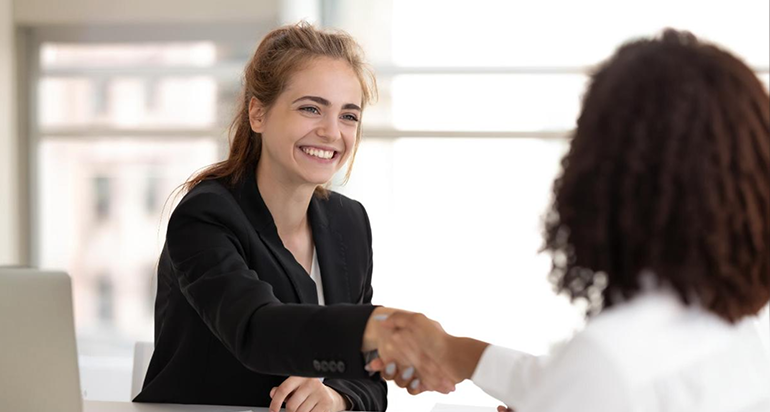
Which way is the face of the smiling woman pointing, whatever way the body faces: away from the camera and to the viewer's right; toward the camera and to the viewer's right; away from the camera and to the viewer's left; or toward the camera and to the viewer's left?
toward the camera and to the viewer's right

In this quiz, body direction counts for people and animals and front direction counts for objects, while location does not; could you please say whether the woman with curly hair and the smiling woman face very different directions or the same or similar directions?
very different directions

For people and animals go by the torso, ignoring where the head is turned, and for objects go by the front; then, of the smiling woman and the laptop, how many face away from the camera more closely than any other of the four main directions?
1

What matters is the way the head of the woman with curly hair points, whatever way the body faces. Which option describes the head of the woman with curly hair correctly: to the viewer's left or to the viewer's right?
to the viewer's left

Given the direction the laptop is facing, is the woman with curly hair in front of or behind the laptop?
behind

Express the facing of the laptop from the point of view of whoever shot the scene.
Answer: facing away from the viewer

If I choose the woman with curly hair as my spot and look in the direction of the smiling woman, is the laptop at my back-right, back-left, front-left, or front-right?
front-left

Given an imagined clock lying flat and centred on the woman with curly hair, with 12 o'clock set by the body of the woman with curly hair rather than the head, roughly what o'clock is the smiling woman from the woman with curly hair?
The smiling woman is roughly at 12 o'clock from the woman with curly hair.

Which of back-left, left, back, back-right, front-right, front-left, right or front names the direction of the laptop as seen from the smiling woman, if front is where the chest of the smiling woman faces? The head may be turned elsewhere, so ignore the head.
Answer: right

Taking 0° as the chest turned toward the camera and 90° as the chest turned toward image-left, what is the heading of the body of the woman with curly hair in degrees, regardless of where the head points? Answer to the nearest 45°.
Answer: approximately 135°

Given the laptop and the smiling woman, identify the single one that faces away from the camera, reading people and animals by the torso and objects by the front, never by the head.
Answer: the laptop

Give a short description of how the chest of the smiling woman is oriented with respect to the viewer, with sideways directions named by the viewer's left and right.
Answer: facing the viewer and to the right of the viewer
